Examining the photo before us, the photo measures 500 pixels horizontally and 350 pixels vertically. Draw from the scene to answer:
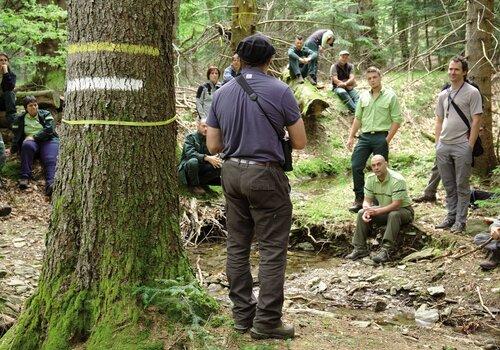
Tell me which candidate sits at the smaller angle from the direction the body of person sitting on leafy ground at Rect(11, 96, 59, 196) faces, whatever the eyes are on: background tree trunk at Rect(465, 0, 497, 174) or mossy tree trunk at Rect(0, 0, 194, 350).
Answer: the mossy tree trunk

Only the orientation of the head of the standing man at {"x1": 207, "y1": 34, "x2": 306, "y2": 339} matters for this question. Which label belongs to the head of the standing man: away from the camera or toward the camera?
away from the camera

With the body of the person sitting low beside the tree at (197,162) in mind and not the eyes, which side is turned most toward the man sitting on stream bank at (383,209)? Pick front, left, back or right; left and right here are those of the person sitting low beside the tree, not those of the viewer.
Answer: front

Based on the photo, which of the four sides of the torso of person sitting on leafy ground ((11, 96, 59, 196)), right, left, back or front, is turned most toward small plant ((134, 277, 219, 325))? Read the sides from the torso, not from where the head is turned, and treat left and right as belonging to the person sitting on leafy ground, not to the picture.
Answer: front

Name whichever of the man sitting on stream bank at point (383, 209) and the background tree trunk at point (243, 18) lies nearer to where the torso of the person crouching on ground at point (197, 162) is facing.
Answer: the man sitting on stream bank

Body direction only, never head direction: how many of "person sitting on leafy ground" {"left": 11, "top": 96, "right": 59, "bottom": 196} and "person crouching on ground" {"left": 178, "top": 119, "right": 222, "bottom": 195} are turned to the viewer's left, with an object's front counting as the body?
0

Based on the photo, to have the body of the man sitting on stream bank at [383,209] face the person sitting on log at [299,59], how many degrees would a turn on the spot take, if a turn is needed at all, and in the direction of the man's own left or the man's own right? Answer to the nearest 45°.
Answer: approximately 135° to the man's own right

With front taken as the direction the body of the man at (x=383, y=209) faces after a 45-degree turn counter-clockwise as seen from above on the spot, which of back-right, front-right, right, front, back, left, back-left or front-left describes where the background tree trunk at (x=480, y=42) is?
back-left

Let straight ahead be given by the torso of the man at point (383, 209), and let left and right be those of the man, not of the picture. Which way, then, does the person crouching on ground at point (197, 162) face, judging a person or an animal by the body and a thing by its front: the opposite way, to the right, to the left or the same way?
to the left
